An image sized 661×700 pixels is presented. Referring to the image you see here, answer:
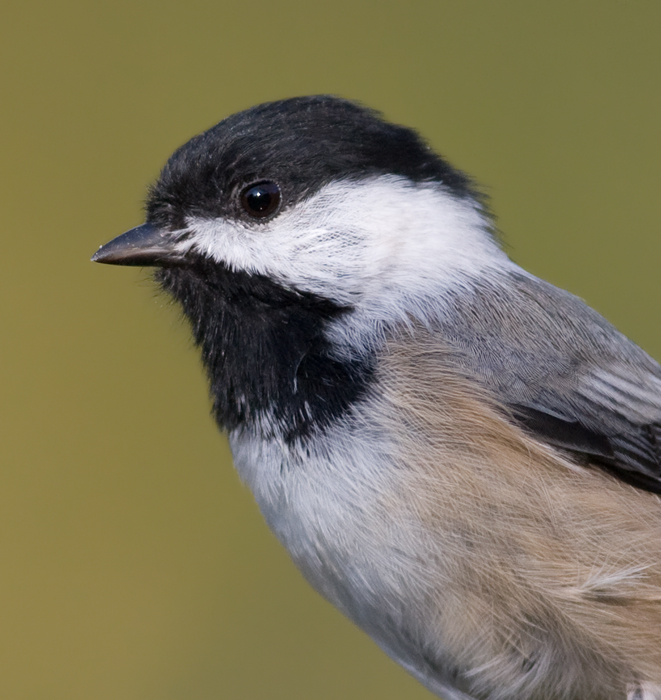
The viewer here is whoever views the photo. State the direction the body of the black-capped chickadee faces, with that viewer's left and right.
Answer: facing to the left of the viewer
